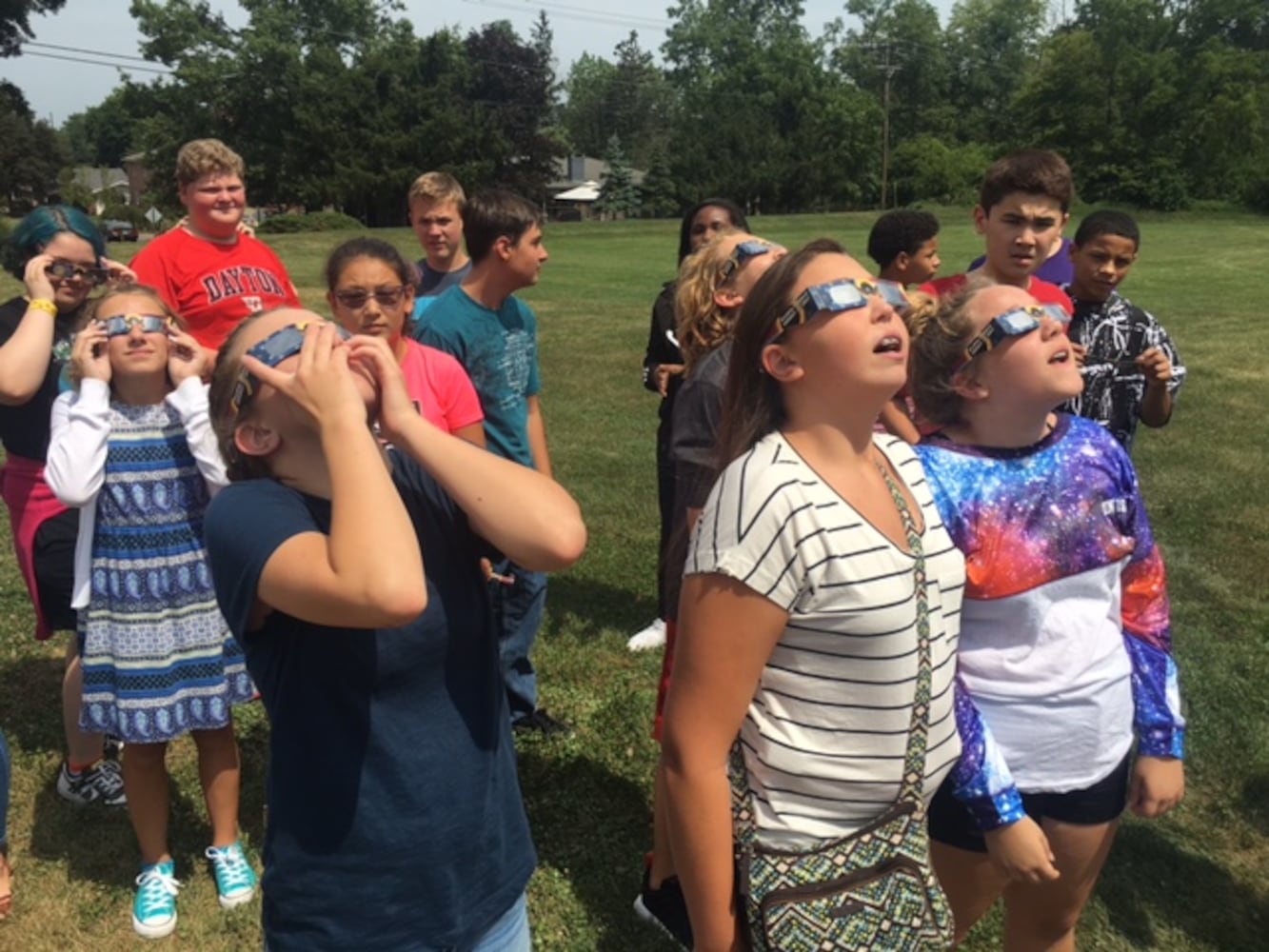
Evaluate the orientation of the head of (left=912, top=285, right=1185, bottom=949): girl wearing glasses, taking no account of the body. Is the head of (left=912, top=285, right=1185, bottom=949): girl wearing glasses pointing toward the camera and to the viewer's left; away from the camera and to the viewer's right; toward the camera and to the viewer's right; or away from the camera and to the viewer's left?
toward the camera and to the viewer's right

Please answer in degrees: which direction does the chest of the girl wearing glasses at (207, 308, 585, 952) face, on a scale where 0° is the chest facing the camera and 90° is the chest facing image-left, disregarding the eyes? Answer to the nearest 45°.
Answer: approximately 315°

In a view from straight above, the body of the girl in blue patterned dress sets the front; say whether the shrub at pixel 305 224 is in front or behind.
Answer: behind

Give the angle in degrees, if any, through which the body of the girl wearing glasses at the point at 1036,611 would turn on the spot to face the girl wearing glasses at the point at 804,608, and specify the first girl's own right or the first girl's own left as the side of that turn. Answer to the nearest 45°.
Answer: approximately 90° to the first girl's own right

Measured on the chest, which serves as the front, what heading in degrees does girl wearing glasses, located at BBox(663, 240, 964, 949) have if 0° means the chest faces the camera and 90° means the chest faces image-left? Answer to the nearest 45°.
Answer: approximately 315°

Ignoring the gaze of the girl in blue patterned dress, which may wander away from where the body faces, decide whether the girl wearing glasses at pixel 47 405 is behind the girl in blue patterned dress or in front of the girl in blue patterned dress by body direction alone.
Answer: behind

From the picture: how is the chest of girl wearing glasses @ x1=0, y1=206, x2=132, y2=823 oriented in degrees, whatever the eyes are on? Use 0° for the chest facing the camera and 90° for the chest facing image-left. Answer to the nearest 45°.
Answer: approximately 315°

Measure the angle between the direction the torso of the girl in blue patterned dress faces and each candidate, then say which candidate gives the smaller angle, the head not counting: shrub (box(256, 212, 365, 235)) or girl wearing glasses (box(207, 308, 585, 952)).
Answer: the girl wearing glasses

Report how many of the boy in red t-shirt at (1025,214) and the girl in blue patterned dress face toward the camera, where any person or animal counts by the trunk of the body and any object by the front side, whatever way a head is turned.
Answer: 2

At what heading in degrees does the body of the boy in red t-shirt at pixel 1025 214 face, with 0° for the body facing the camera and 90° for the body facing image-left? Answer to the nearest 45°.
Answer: approximately 0°

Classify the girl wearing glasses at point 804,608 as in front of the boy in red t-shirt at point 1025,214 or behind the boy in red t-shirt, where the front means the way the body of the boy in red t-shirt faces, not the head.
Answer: in front
